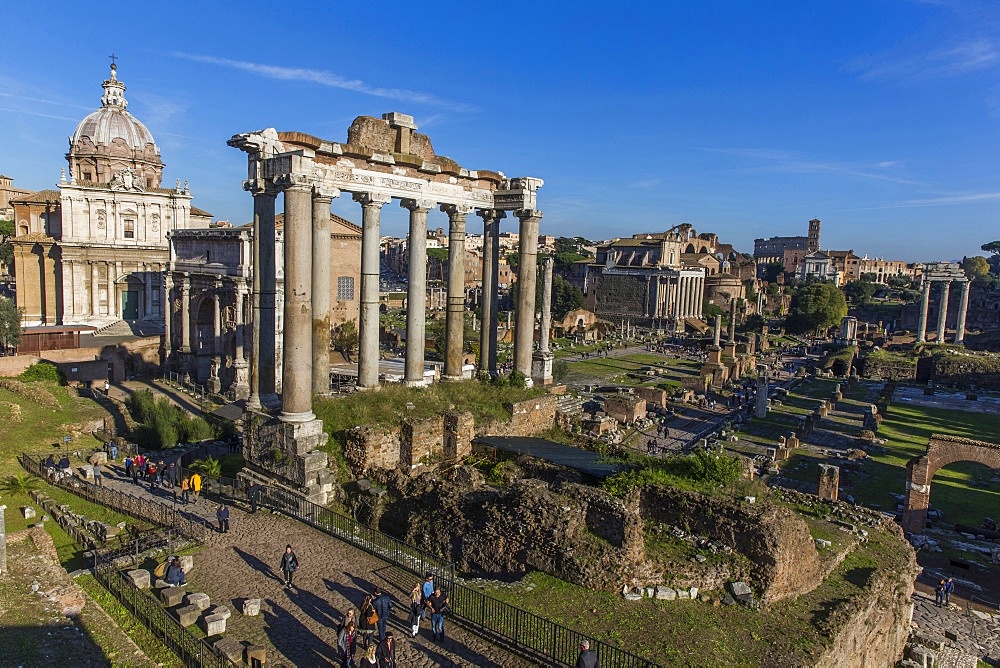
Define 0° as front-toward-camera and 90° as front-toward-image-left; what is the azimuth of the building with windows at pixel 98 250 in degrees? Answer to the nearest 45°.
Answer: approximately 0°

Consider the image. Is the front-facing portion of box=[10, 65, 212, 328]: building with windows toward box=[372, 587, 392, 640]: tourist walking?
yes

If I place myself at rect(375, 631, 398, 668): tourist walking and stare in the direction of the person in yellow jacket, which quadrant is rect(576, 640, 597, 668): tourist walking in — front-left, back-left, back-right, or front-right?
back-right

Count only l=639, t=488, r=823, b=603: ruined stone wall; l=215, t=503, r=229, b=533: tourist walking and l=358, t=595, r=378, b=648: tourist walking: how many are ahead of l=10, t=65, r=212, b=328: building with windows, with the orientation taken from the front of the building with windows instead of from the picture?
3

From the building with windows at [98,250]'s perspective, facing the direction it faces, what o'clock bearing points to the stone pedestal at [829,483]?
The stone pedestal is roughly at 11 o'clock from the building with windows.

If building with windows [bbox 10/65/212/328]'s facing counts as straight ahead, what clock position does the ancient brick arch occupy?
The ancient brick arch is roughly at 11 o'clock from the building with windows.

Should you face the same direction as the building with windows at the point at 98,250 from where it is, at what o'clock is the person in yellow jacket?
The person in yellow jacket is roughly at 12 o'clock from the building with windows.

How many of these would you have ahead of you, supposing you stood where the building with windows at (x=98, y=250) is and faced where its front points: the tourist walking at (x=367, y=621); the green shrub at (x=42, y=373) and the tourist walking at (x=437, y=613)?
3

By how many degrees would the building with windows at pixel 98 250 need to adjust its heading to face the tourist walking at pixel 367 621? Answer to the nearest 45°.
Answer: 0° — it already faces them
